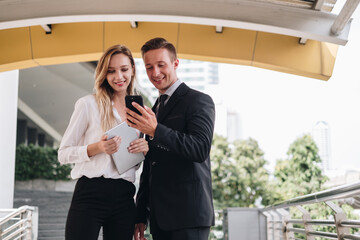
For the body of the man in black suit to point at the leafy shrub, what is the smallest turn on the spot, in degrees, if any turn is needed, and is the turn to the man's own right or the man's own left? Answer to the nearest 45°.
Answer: approximately 135° to the man's own right

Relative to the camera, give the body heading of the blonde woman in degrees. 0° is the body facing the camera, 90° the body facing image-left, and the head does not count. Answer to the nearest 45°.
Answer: approximately 315°

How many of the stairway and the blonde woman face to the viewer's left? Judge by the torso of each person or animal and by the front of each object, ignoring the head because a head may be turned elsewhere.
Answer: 0

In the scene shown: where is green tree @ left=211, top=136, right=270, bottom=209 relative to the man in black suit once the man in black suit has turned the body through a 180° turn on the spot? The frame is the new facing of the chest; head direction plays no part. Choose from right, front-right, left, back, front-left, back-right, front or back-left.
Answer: front-left

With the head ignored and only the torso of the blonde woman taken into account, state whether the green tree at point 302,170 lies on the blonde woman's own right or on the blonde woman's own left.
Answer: on the blonde woman's own left

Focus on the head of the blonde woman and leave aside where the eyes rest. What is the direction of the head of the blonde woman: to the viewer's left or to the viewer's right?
to the viewer's right

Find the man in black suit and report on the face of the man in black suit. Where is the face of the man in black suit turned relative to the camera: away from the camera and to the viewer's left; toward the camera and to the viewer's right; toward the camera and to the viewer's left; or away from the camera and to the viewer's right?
toward the camera and to the viewer's left

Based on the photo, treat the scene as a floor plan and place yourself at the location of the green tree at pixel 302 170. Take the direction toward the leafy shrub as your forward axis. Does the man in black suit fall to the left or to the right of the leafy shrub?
left
